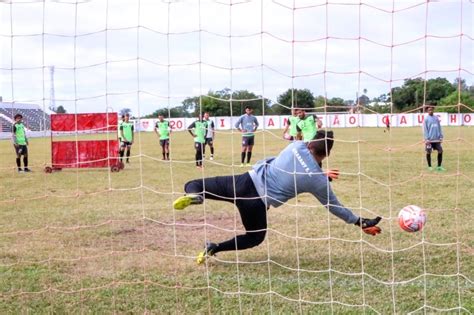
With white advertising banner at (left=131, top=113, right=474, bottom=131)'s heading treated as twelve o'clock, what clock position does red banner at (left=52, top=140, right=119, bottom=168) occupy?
The red banner is roughly at 2 o'clock from the white advertising banner.

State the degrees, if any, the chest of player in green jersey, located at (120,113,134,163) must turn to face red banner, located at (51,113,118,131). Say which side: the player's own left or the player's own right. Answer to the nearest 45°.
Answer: approximately 45° to the player's own right

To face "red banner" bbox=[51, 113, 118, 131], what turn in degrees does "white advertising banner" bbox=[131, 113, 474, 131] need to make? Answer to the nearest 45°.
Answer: approximately 45° to its right

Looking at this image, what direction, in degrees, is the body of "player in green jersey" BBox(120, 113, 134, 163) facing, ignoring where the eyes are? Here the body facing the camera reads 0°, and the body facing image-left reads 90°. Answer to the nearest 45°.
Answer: approximately 0°

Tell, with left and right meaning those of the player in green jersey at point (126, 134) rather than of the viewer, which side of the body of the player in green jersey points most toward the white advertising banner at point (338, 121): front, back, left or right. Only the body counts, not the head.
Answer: left

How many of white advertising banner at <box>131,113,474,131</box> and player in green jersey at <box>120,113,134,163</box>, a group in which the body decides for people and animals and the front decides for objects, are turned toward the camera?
2

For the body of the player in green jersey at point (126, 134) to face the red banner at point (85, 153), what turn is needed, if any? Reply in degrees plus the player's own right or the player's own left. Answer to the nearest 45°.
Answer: approximately 45° to the player's own right
